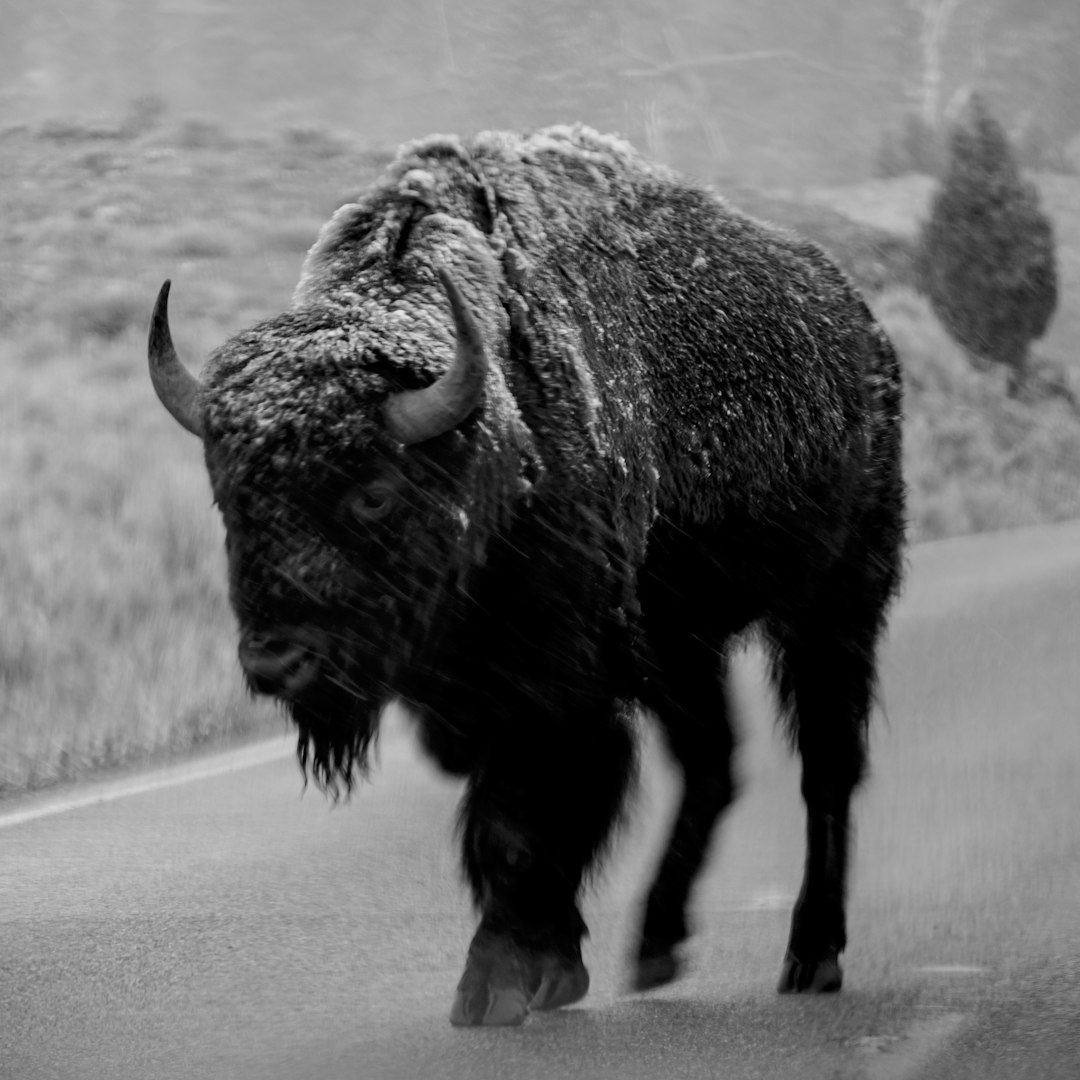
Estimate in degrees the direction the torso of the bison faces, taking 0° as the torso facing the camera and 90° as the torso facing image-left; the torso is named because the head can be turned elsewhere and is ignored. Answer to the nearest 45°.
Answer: approximately 45°

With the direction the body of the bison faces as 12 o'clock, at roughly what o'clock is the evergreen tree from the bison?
The evergreen tree is roughly at 5 o'clock from the bison.
